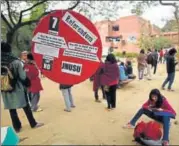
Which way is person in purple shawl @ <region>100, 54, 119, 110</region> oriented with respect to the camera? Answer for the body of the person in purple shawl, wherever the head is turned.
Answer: away from the camera

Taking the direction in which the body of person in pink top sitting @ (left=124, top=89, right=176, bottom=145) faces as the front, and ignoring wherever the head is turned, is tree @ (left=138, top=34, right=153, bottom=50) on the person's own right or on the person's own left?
on the person's own right

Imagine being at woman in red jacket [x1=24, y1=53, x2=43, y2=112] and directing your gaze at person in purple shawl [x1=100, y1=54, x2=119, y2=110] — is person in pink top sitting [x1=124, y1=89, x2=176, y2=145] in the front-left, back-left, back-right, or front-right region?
front-right

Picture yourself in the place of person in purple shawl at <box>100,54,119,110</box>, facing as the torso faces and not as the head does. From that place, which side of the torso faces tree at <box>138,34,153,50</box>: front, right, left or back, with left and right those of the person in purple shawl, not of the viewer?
front

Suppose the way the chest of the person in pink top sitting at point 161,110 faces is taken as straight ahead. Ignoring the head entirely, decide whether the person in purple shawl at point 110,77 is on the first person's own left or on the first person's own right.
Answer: on the first person's own right

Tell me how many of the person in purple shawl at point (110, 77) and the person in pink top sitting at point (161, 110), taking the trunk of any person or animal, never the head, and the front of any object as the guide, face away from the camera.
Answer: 1

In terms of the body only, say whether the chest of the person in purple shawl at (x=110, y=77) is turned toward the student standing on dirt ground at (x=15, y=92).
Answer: no

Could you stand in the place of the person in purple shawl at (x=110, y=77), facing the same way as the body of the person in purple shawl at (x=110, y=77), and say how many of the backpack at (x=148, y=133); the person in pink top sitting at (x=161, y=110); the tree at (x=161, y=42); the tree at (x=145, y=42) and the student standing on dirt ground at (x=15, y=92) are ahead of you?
2

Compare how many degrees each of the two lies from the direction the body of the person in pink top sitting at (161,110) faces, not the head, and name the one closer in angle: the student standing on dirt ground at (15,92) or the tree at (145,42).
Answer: the student standing on dirt ground

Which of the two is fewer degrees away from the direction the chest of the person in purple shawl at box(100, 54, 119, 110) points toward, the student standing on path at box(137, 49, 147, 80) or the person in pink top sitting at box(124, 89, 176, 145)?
the student standing on path

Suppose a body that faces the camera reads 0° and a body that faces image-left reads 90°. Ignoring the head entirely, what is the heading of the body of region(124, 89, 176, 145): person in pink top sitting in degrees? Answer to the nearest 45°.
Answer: approximately 45°

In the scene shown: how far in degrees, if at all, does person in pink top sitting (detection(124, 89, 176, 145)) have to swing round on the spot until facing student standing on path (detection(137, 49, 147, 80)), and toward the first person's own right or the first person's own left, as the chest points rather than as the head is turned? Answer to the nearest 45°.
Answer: approximately 135° to the first person's own right

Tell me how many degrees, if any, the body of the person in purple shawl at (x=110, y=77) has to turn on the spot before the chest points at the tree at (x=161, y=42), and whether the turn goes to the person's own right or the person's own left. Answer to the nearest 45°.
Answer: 0° — they already face it
